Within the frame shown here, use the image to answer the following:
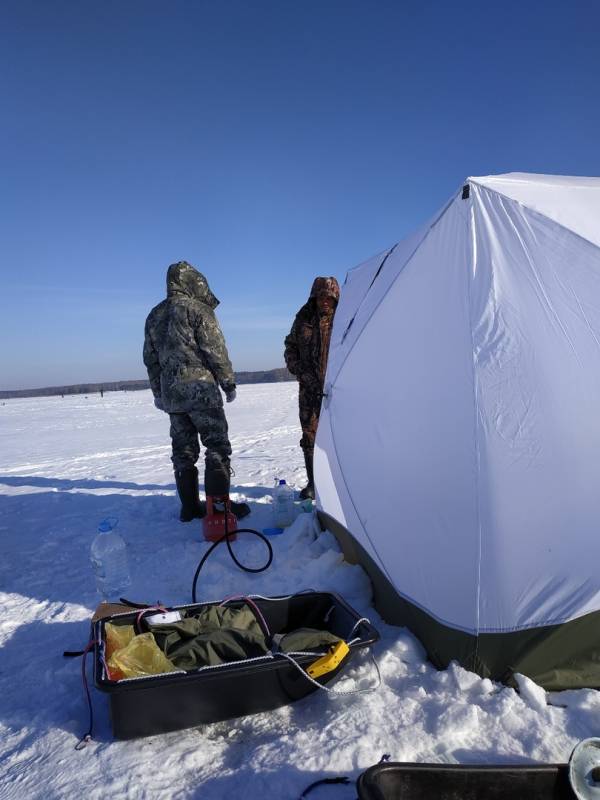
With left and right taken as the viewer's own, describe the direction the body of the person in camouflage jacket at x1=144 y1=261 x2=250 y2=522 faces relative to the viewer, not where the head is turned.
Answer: facing away from the viewer and to the right of the viewer

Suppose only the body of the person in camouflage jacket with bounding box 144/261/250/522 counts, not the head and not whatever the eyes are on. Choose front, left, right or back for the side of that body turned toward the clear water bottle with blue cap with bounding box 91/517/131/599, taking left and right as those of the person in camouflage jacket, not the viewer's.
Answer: back

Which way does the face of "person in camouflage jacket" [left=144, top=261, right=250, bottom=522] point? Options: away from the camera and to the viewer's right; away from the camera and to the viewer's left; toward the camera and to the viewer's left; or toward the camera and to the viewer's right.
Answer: away from the camera and to the viewer's right

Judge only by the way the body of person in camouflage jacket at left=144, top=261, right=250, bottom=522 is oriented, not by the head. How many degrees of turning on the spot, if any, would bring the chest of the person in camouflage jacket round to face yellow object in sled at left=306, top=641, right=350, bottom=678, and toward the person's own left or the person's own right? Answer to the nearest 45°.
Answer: approximately 135° to the person's own right

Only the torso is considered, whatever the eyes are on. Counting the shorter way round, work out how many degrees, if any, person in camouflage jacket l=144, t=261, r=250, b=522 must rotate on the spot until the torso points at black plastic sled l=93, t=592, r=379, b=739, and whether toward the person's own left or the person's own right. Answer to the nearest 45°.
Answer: approximately 135° to the person's own right
